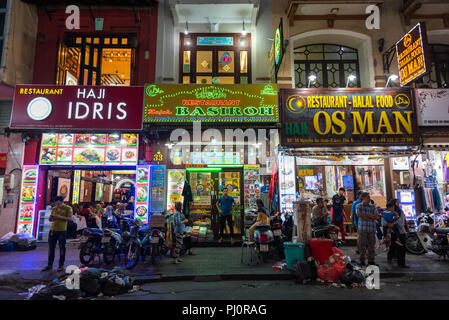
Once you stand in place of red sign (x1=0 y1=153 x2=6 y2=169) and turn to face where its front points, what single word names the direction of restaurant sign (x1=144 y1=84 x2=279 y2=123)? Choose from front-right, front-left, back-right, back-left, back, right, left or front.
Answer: front-left

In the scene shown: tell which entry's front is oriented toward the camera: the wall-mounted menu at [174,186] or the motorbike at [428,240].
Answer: the wall-mounted menu

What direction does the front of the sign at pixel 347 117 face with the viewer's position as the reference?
facing the viewer

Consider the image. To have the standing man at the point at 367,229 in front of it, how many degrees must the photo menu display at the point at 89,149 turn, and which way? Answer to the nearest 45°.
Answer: approximately 45° to its left

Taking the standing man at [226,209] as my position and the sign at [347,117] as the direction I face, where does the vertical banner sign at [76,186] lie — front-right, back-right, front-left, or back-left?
back-left

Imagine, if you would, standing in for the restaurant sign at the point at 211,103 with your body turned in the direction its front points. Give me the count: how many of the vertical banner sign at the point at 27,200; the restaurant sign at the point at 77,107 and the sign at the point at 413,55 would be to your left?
1

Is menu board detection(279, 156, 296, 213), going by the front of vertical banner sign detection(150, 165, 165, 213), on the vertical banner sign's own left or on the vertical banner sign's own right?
on the vertical banner sign's own left

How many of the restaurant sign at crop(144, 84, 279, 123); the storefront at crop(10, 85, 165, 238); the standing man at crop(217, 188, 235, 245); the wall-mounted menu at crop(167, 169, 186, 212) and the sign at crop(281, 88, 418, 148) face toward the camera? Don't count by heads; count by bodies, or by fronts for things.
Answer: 5

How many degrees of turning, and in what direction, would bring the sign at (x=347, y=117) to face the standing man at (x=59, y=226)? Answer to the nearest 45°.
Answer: approximately 45° to its right

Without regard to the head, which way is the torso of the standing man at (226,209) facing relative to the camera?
toward the camera

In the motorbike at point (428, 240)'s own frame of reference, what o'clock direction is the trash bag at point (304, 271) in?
The trash bag is roughly at 10 o'clock from the motorbike.

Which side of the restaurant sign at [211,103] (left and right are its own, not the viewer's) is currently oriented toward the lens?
front

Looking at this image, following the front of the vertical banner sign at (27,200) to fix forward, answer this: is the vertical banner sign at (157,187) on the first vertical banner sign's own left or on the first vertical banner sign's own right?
on the first vertical banner sign's own left

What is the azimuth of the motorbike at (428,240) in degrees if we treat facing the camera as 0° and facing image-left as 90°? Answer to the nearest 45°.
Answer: approximately 90°

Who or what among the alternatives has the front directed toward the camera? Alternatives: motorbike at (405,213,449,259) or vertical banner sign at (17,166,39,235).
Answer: the vertical banner sign
